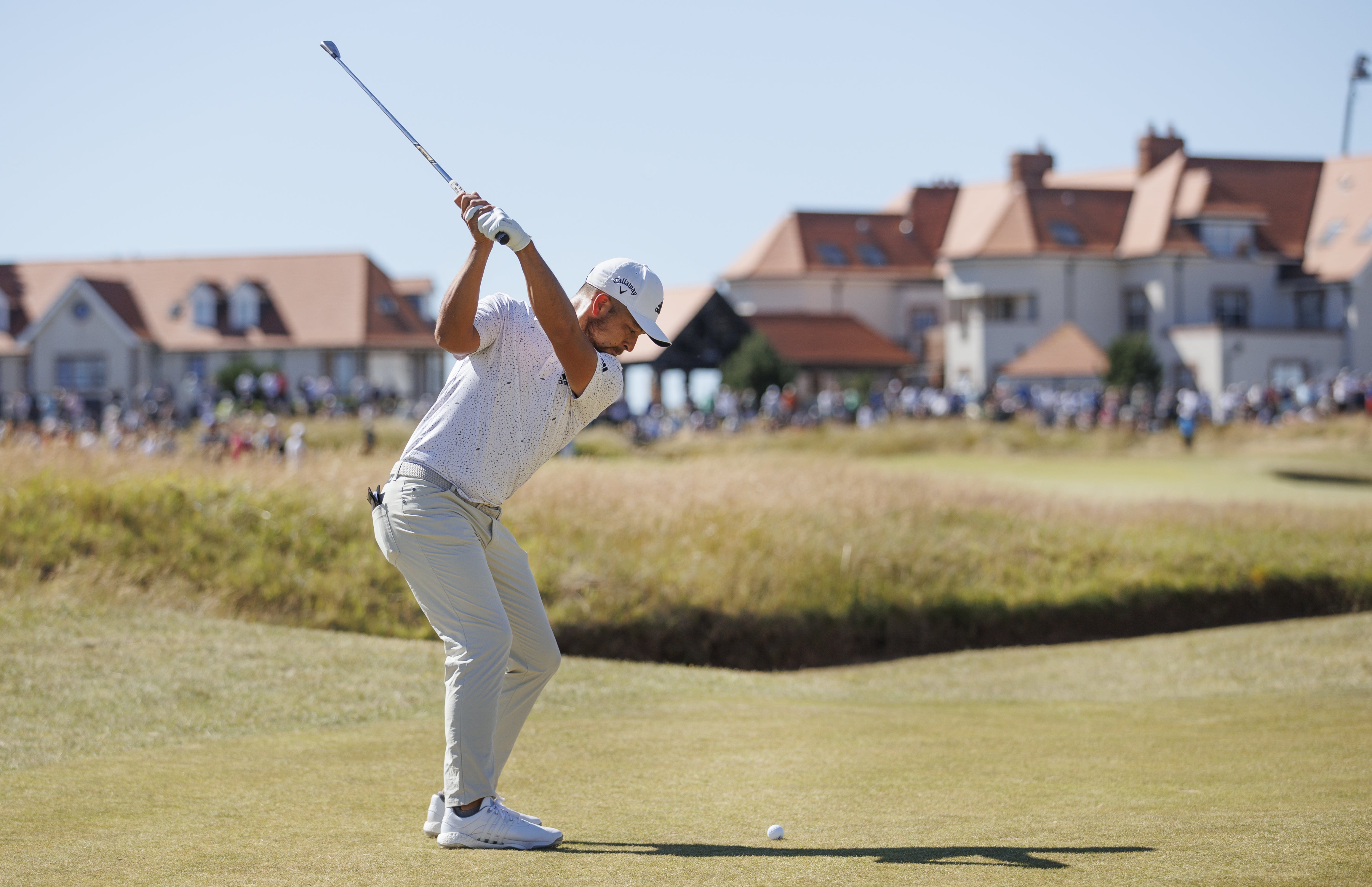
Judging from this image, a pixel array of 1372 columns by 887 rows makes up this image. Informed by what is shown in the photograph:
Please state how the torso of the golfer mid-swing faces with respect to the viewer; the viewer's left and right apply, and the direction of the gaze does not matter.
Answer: facing to the right of the viewer
